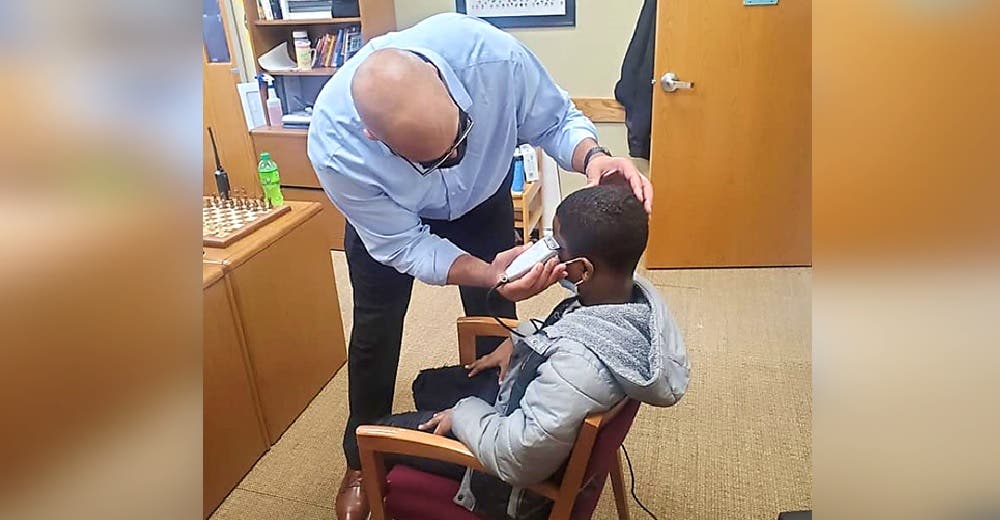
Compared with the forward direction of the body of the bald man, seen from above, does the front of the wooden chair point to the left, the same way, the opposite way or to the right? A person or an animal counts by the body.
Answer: the opposite way

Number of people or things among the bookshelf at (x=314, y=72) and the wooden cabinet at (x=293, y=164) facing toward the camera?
2

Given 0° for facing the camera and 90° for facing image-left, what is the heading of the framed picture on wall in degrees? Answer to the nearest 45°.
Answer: approximately 0°

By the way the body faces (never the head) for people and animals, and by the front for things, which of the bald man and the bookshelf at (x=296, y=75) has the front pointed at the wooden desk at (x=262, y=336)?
the bookshelf

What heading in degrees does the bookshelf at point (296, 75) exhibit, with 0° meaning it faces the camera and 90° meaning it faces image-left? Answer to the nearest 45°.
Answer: approximately 0°

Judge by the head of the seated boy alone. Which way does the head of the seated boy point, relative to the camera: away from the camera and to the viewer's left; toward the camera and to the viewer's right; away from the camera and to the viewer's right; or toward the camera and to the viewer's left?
away from the camera and to the viewer's left

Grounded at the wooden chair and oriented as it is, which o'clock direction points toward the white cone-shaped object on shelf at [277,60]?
The white cone-shaped object on shelf is roughly at 1 o'clock from the wooden chair.

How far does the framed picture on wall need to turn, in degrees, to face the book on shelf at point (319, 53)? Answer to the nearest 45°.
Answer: approximately 90° to its right

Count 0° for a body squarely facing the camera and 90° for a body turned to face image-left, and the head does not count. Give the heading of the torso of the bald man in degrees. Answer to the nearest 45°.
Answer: approximately 315°
